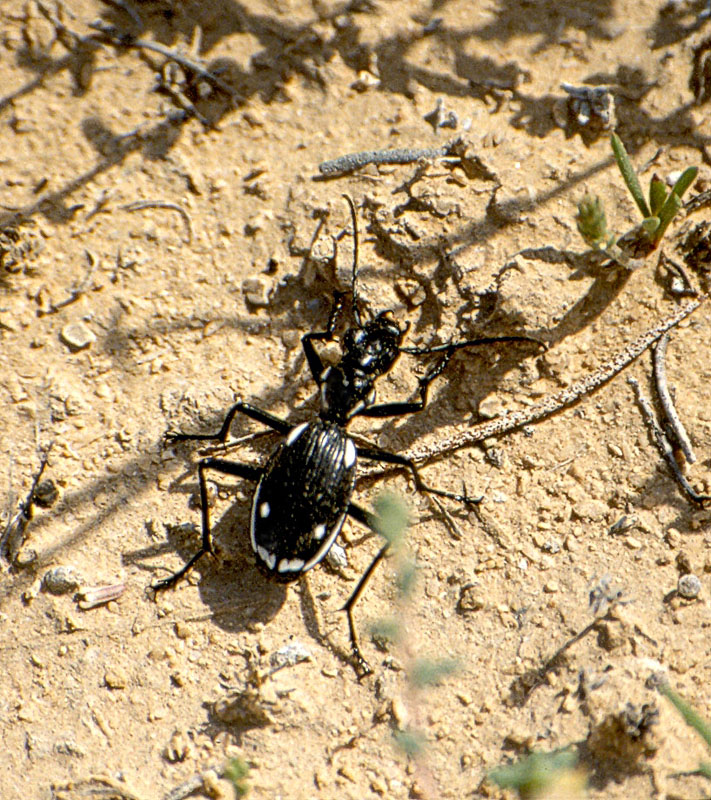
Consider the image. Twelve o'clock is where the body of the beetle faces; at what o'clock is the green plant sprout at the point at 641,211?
The green plant sprout is roughly at 2 o'clock from the beetle.

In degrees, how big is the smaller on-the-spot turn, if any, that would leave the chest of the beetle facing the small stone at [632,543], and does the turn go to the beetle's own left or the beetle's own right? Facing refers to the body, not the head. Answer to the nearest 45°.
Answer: approximately 45° to the beetle's own right

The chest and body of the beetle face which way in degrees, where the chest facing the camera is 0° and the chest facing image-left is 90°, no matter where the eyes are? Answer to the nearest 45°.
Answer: approximately 225°

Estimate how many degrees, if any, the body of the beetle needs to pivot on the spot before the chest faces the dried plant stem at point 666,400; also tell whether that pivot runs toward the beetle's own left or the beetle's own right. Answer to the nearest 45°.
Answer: approximately 45° to the beetle's own right
